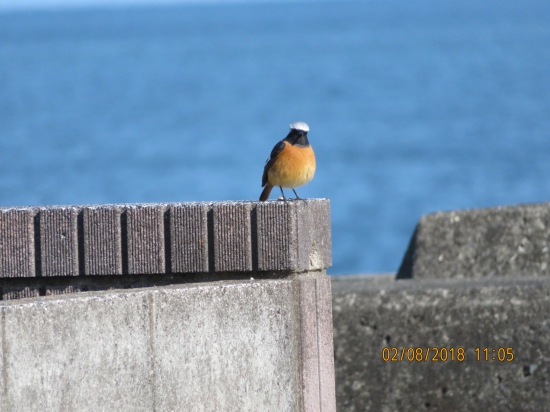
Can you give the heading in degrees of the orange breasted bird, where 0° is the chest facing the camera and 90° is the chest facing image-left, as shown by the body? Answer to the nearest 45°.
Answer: approximately 315°

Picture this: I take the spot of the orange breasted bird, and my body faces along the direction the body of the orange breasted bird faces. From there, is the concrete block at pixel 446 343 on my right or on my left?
on my left

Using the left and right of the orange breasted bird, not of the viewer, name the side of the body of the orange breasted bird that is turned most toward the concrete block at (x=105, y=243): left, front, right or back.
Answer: right

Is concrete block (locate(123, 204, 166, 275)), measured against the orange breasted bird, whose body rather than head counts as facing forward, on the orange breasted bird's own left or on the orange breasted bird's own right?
on the orange breasted bird's own right

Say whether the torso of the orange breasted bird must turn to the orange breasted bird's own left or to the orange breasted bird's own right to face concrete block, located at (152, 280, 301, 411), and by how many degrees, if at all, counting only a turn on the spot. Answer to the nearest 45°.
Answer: approximately 45° to the orange breasted bird's own right

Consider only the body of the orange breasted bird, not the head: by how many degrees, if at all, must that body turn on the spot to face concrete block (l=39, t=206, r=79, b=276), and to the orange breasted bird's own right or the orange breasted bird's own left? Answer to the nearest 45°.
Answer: approximately 90° to the orange breasted bird's own right

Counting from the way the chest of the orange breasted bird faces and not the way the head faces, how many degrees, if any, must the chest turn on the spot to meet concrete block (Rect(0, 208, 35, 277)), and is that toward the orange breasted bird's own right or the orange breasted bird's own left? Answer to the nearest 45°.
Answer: approximately 90° to the orange breasted bird's own right

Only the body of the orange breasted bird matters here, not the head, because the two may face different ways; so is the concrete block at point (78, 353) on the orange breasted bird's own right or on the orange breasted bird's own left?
on the orange breasted bird's own right

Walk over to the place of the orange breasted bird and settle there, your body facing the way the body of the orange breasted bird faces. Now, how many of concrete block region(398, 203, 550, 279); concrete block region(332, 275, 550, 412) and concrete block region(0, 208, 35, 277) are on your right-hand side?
1
